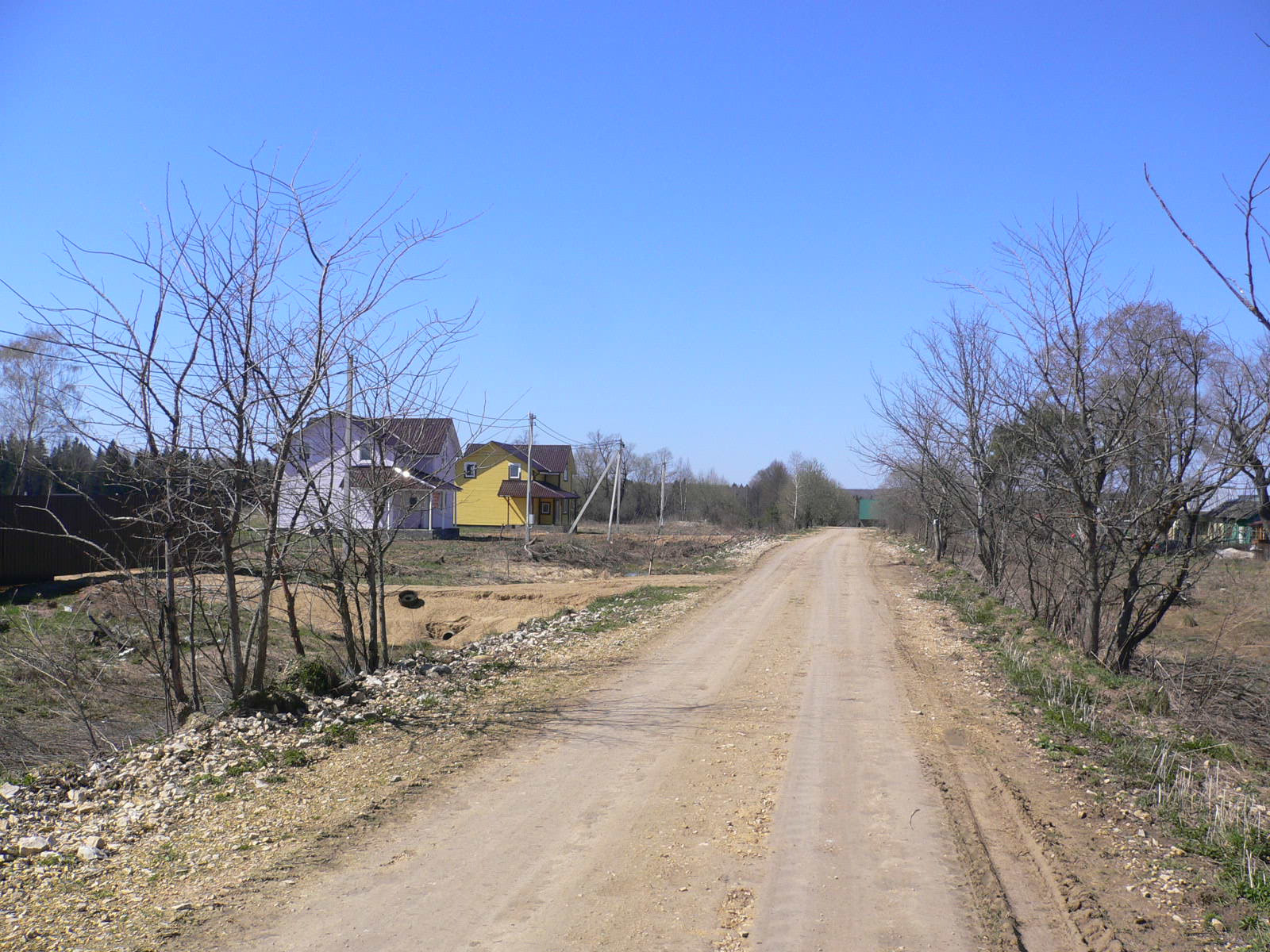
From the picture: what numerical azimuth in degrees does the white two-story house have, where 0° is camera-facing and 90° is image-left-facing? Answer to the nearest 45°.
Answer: approximately 315°
